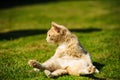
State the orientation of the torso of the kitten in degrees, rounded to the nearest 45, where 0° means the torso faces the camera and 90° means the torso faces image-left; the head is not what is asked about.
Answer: approximately 90°
